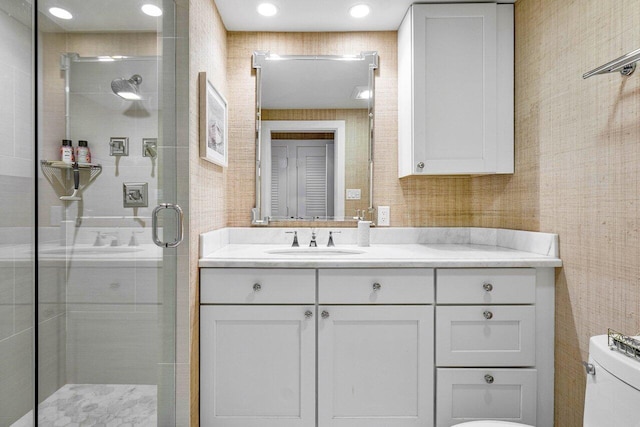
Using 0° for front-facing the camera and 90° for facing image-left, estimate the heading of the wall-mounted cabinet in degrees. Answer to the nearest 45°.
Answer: approximately 0°

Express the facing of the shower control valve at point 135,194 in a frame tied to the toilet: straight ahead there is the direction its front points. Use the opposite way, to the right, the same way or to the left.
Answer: to the left

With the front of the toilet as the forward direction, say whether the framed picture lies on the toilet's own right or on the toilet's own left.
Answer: on the toilet's own right

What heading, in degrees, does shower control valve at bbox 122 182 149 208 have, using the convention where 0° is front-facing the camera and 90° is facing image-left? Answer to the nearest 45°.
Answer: approximately 0°
